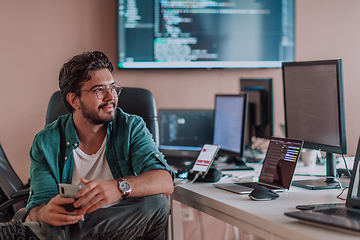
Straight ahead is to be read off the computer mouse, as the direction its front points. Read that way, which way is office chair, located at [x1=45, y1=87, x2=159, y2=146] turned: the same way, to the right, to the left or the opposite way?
to the right

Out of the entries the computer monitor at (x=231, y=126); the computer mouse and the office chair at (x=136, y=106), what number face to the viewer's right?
1

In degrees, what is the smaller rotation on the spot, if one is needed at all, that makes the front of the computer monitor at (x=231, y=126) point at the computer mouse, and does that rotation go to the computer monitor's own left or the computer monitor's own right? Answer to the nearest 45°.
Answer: approximately 45° to the computer monitor's own left

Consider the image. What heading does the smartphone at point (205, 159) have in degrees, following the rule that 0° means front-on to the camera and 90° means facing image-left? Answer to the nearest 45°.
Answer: approximately 45°

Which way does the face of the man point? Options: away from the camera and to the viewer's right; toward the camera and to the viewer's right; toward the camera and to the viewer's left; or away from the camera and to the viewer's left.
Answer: toward the camera and to the viewer's right

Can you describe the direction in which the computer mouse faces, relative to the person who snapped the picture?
facing to the right of the viewer
